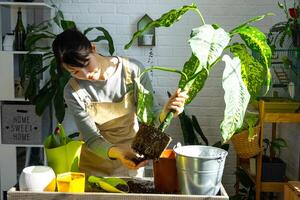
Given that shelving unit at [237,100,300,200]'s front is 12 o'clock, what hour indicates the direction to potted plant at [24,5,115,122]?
The potted plant is roughly at 3 o'clock from the shelving unit.

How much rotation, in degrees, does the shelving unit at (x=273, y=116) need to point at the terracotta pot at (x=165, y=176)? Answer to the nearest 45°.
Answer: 0° — it already faces it

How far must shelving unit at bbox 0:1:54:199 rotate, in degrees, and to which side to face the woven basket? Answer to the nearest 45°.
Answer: approximately 45° to its left

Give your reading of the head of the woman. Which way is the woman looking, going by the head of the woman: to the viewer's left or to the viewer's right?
to the viewer's right

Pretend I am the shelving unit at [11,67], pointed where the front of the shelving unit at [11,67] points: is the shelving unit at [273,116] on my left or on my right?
on my left

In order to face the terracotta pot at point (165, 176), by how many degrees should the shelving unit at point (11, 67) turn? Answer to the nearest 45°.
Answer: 0° — it already faces it

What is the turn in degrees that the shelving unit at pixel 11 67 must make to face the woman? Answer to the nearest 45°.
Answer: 0° — it already faces them

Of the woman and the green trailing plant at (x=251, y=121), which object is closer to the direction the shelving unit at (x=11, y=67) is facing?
the woman

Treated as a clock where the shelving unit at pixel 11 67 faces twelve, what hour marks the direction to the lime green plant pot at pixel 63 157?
The lime green plant pot is roughly at 12 o'clock from the shelving unit.

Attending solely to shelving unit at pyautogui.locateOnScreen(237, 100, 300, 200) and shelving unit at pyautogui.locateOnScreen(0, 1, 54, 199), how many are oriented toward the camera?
2

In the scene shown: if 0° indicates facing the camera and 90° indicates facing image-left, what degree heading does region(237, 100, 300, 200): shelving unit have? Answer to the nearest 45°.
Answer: approximately 0°
